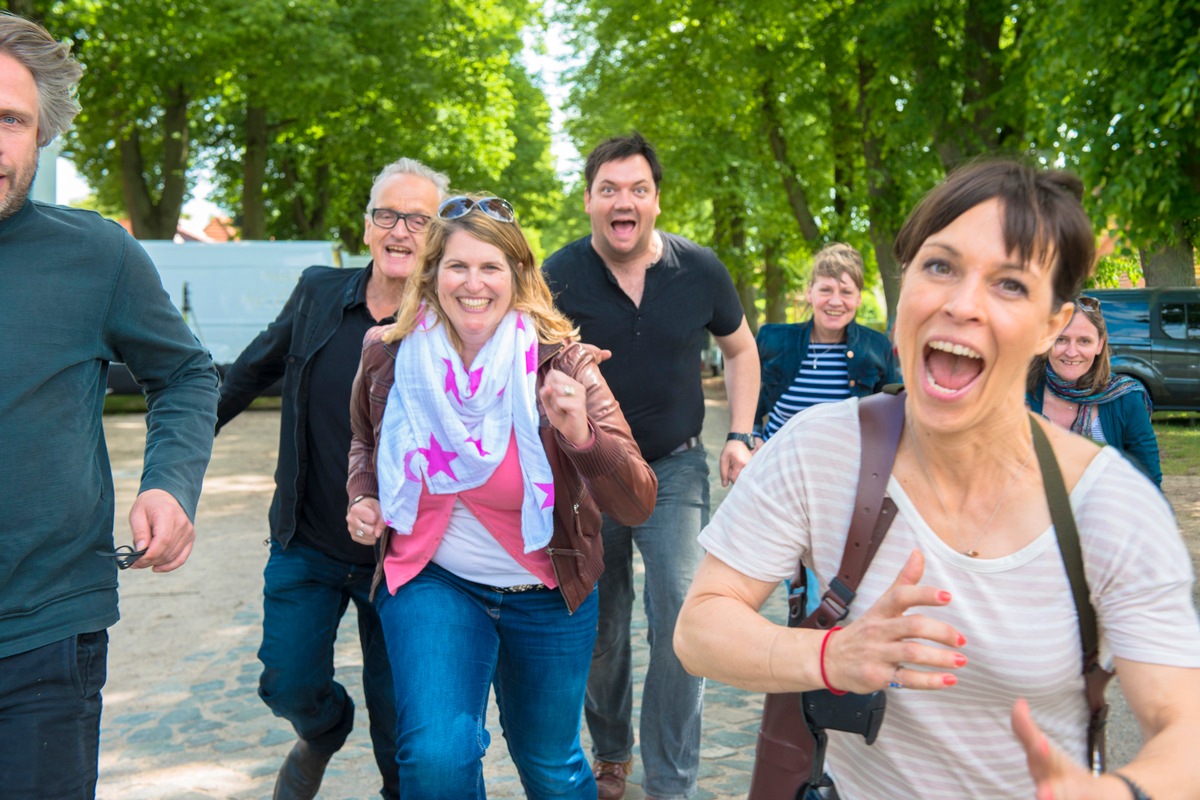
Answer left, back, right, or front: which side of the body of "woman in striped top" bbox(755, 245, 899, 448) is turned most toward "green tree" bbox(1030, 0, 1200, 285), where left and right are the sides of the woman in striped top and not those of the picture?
back

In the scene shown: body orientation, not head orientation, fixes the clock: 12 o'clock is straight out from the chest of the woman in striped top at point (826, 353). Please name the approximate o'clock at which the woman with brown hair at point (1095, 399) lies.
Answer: The woman with brown hair is roughly at 10 o'clock from the woman in striped top.

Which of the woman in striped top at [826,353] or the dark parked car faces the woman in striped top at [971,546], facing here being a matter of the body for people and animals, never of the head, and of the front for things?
the woman in striped top at [826,353]

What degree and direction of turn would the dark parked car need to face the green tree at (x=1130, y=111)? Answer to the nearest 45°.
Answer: approximately 90° to its right

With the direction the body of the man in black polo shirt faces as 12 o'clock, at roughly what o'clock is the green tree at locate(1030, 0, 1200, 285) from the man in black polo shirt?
The green tree is roughly at 7 o'clock from the man in black polo shirt.

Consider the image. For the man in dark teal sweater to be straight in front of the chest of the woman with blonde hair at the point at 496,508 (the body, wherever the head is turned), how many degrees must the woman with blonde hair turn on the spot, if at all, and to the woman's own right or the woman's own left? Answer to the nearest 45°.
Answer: approximately 45° to the woman's own right

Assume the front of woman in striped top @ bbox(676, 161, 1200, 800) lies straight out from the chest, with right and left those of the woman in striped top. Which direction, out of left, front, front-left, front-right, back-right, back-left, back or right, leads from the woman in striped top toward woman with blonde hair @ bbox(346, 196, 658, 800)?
back-right

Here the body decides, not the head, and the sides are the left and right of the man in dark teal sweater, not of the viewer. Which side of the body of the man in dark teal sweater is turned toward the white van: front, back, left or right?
back

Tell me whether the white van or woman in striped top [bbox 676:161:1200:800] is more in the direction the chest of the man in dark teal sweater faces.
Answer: the woman in striped top
